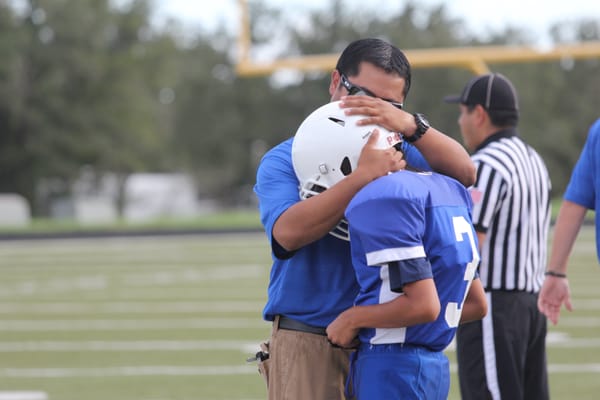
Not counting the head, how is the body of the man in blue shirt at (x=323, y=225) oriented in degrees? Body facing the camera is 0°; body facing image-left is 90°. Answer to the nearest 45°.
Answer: approximately 315°

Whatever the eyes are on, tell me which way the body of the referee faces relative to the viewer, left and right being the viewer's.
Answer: facing away from the viewer and to the left of the viewer

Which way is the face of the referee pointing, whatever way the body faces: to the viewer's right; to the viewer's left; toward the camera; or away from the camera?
to the viewer's left

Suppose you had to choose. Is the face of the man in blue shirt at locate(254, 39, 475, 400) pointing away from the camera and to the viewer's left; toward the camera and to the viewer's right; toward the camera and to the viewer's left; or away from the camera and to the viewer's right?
toward the camera and to the viewer's right

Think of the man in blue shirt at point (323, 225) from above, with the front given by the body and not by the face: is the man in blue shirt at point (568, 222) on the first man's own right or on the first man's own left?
on the first man's own left
